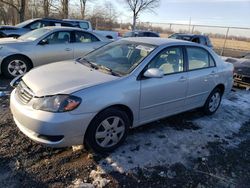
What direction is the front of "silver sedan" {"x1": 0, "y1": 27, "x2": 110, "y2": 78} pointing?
to the viewer's left

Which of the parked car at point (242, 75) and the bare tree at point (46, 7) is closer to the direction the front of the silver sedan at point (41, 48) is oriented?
the bare tree

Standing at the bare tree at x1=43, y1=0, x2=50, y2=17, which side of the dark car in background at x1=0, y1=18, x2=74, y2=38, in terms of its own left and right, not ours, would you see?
right

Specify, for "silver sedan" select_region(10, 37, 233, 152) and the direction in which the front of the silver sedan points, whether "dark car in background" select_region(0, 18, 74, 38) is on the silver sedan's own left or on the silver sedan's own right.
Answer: on the silver sedan's own right

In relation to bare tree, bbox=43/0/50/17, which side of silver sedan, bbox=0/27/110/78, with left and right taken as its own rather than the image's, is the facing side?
right

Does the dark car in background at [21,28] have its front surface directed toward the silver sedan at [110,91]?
no

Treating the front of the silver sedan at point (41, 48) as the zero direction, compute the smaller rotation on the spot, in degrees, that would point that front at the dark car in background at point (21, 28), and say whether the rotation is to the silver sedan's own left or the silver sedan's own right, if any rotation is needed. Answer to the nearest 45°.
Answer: approximately 90° to the silver sedan's own right

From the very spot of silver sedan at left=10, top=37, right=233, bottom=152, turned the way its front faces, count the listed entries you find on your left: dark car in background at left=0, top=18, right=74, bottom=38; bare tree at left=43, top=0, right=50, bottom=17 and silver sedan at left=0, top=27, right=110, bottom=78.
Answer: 0

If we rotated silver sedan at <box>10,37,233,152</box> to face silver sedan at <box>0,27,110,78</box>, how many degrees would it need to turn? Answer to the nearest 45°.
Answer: approximately 90° to its right

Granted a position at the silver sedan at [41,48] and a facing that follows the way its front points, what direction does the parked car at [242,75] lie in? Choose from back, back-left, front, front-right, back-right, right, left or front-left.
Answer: back

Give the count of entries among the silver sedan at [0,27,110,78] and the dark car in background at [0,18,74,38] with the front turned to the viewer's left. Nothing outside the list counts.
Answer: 2

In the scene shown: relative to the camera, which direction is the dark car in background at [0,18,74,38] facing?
to the viewer's left

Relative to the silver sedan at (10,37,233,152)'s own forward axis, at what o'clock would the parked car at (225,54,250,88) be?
The parked car is roughly at 6 o'clock from the silver sedan.
